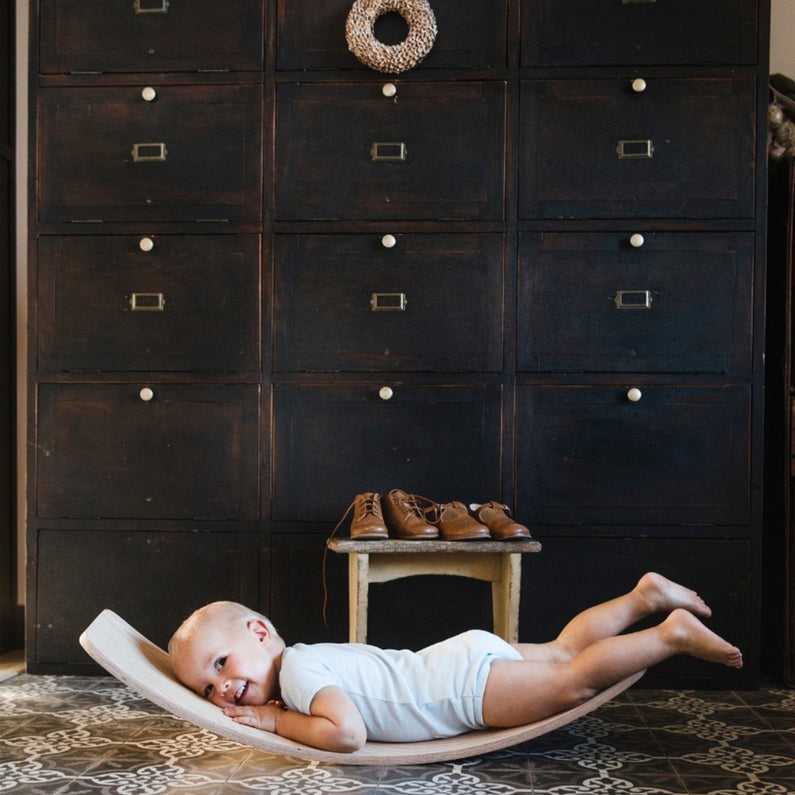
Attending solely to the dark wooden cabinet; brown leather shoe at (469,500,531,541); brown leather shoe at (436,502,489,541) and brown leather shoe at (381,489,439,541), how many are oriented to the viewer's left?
0

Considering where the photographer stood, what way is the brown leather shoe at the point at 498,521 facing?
facing the viewer and to the right of the viewer

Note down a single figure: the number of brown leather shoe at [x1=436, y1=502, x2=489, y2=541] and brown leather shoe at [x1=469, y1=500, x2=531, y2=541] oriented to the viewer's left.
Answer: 0

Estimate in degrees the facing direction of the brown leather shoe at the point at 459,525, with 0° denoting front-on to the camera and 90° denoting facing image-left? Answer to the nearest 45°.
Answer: approximately 315°

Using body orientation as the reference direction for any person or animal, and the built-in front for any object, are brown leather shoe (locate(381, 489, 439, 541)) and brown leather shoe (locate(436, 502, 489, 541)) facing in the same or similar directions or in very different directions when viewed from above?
same or similar directions

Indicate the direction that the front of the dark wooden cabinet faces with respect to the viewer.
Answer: facing the viewer

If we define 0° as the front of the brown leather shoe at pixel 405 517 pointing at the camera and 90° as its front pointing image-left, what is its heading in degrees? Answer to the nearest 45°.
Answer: approximately 315°
